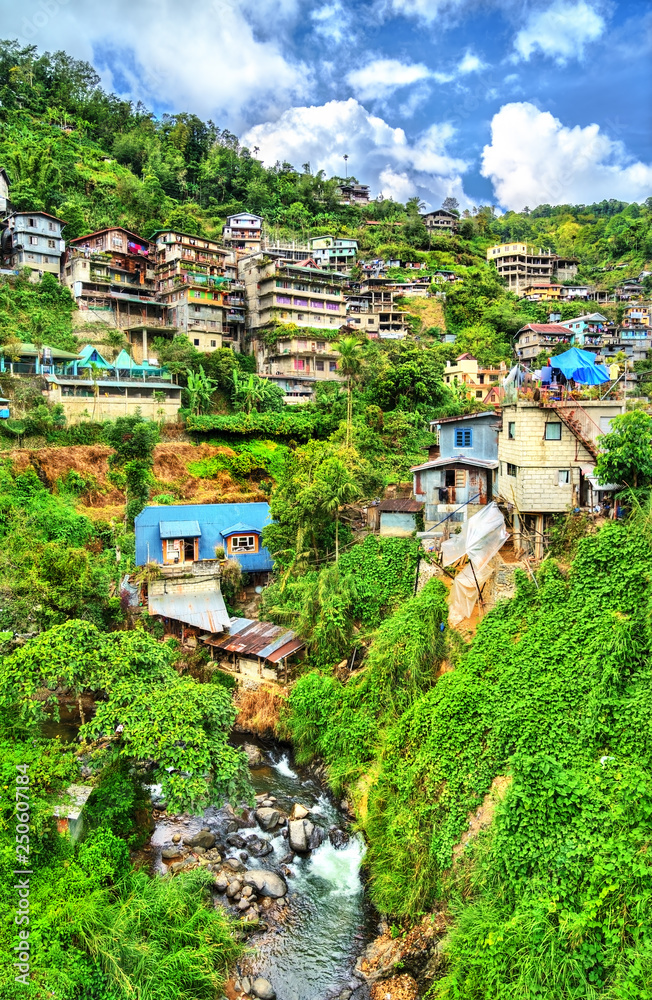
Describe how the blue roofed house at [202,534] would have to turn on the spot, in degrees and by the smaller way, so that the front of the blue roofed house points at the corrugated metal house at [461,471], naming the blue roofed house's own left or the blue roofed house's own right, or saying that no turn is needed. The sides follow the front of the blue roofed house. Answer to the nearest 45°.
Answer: approximately 45° to the blue roofed house's own left

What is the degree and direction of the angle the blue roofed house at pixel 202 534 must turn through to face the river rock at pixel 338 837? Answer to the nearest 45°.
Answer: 0° — it already faces it

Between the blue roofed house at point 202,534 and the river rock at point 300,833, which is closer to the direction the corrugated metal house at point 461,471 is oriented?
the river rock

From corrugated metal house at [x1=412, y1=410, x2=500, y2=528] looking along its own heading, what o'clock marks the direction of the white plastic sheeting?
The white plastic sheeting is roughly at 12 o'clock from the corrugated metal house.

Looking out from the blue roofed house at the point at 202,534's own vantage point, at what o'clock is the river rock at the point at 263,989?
The river rock is roughly at 12 o'clock from the blue roofed house.

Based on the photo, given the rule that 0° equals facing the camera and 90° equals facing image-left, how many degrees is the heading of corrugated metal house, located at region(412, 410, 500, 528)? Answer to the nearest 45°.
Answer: approximately 0°

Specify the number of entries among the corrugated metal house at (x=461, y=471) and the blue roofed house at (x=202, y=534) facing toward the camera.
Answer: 2

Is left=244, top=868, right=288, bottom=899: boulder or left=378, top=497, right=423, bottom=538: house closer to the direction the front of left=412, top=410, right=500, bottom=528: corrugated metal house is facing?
the boulder

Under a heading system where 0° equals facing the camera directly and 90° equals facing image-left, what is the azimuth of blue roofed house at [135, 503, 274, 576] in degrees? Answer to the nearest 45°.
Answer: approximately 0°

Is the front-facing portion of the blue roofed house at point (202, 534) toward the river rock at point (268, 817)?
yes

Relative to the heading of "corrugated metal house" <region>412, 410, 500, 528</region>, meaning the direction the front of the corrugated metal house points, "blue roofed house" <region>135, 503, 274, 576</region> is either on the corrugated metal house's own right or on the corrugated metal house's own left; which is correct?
on the corrugated metal house's own right
